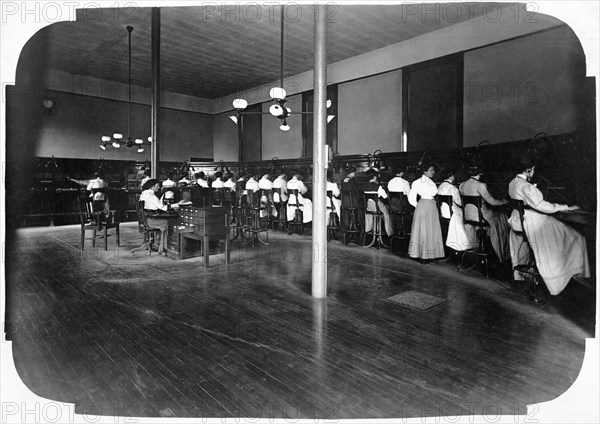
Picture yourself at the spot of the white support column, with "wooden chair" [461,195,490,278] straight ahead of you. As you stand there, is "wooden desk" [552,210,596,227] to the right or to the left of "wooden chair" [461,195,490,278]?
right

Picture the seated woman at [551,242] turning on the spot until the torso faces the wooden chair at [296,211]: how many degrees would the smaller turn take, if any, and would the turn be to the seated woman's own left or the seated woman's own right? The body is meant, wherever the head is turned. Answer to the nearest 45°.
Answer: approximately 135° to the seated woman's own left

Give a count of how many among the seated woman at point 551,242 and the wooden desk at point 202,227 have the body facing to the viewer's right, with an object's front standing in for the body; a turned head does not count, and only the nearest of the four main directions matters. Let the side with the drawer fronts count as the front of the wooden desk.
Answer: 1

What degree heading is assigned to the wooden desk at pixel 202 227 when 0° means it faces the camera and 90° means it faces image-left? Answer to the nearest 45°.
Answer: approximately 45°

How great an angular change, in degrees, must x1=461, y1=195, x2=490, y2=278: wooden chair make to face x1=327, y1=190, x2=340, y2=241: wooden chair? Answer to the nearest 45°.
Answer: approximately 90° to its left

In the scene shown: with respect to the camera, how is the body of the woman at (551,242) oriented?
to the viewer's right

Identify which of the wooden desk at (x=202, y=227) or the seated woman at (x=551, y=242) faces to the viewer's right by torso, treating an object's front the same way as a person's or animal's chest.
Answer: the seated woman

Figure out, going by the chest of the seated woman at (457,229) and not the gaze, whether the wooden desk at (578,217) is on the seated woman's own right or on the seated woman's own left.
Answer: on the seated woman's own right
